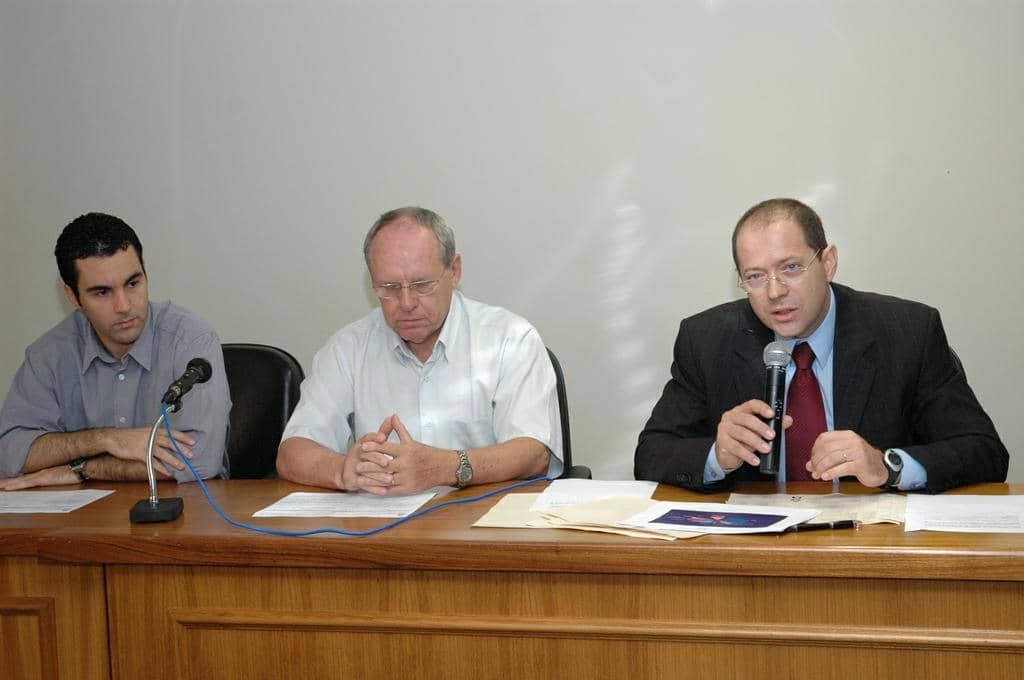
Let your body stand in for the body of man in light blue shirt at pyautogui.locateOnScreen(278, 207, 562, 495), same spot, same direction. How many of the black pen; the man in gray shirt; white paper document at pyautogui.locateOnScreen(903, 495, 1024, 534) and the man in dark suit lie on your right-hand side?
1

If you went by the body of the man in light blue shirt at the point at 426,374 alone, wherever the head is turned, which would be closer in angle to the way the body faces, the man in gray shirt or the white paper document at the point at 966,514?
the white paper document

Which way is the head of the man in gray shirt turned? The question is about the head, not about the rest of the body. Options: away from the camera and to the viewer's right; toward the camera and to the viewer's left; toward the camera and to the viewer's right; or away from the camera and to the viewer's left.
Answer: toward the camera and to the viewer's right

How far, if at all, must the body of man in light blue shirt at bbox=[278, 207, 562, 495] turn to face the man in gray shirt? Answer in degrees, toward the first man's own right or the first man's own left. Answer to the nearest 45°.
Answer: approximately 90° to the first man's own right

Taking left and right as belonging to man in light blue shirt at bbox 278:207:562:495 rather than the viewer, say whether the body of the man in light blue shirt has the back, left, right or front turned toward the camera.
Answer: front

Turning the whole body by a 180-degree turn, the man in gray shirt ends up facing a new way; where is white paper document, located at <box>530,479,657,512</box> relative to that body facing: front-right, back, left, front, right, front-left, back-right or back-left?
back-right

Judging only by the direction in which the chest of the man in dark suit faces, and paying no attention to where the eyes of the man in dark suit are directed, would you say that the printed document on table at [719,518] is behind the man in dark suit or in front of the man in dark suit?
in front

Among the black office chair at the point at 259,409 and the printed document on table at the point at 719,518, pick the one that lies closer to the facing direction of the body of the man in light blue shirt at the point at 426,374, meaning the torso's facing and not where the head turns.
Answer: the printed document on table

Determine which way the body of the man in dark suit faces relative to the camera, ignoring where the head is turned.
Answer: toward the camera

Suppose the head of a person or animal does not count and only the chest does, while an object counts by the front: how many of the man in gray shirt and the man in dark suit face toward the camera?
2

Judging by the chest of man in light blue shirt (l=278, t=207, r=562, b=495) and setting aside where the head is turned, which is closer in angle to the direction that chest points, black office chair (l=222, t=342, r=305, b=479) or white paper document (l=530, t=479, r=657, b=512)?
the white paper document
